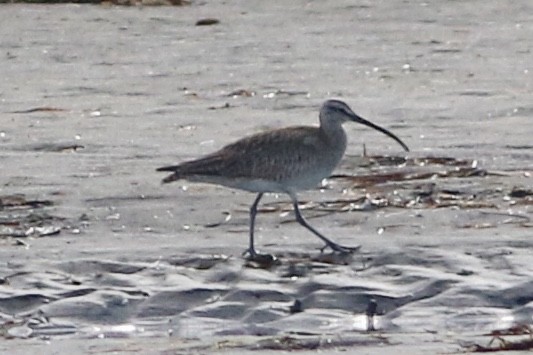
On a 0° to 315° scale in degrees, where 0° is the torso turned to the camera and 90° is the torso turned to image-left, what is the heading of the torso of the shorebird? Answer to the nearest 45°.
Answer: approximately 270°

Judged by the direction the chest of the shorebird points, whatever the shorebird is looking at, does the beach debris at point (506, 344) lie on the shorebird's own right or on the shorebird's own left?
on the shorebird's own right

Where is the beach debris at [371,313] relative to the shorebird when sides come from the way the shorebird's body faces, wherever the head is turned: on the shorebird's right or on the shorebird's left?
on the shorebird's right

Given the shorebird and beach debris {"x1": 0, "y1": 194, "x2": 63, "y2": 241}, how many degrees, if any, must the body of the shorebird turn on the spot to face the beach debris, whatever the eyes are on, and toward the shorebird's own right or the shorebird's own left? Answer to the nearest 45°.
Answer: approximately 180°

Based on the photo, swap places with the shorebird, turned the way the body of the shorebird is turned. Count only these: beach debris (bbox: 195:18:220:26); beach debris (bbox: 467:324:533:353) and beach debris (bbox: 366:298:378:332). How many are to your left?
1

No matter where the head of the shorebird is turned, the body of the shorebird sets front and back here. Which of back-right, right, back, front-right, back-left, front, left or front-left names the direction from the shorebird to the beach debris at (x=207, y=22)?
left

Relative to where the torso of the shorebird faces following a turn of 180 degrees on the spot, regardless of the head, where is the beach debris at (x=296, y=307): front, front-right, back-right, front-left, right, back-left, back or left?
left

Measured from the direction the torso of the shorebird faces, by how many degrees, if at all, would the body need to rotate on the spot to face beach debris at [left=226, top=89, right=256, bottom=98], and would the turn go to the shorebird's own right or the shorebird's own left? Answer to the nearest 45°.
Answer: approximately 90° to the shorebird's own left

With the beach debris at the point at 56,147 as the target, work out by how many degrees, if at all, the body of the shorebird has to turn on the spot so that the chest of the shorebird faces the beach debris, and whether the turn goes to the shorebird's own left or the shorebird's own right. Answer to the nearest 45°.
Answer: approximately 135° to the shorebird's own left
